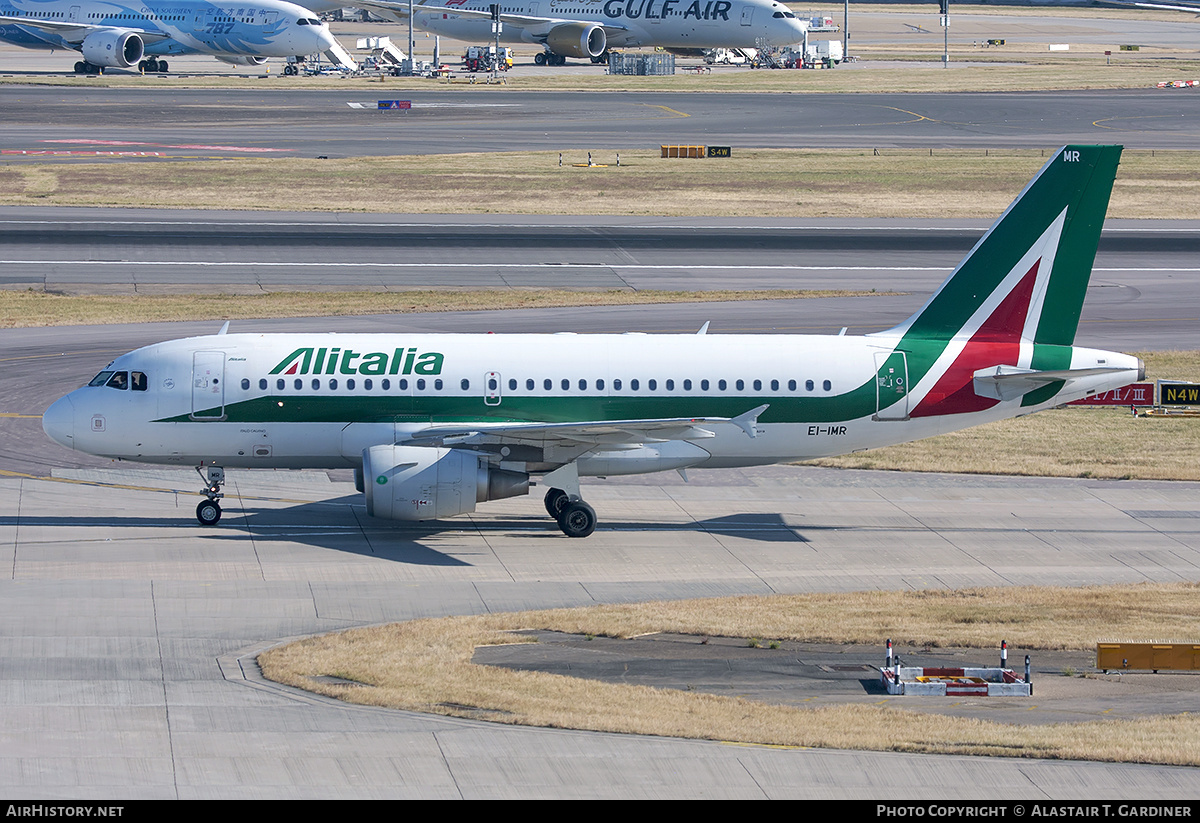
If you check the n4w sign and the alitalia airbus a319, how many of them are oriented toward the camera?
1

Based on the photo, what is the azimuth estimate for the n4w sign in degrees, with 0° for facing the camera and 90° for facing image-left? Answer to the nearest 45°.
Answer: approximately 0°

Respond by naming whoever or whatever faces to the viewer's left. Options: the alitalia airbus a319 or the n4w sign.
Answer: the alitalia airbus a319

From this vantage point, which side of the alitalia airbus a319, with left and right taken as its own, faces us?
left

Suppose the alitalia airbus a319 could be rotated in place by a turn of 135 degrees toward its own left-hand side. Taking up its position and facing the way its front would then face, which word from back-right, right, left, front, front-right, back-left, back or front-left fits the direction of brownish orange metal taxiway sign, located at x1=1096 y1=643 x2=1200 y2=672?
front

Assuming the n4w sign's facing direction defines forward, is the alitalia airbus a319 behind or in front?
in front

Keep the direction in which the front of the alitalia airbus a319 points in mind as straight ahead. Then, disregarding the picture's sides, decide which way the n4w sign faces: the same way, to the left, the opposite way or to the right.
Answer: to the left

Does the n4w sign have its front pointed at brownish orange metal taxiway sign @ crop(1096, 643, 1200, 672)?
yes

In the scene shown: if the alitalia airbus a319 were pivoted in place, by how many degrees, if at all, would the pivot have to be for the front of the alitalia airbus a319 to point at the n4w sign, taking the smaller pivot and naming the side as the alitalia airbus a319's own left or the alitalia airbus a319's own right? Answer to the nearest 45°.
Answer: approximately 135° to the alitalia airbus a319's own right
